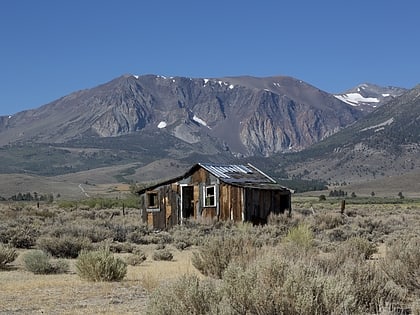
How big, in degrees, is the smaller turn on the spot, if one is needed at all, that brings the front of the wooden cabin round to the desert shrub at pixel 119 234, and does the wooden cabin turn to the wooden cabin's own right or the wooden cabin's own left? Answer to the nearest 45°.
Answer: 0° — it already faces it

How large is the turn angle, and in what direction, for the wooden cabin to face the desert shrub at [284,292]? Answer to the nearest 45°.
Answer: approximately 45° to its left

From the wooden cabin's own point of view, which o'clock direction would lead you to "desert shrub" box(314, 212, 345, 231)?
The desert shrub is roughly at 8 o'clock from the wooden cabin.

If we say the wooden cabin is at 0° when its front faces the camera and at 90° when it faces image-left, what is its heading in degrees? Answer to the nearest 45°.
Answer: approximately 45°

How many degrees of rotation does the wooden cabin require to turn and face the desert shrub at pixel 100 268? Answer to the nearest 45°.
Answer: approximately 45° to its left

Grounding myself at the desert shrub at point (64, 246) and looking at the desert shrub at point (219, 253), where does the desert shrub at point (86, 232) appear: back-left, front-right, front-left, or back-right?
back-left
